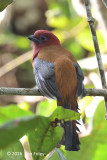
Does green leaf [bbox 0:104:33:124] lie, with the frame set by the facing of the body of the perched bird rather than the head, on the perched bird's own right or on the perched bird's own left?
on the perched bird's own left

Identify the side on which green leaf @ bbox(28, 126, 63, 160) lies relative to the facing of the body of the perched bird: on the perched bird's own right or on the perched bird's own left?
on the perched bird's own left

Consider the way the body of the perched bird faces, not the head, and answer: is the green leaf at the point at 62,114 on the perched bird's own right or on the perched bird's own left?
on the perched bird's own left
